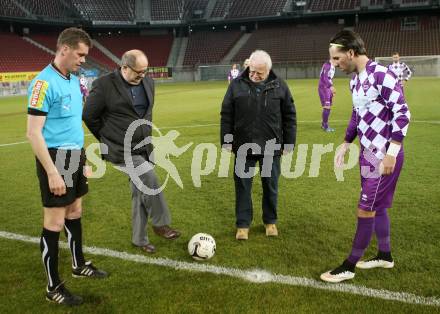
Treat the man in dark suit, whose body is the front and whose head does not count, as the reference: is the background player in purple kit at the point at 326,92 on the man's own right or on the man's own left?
on the man's own left

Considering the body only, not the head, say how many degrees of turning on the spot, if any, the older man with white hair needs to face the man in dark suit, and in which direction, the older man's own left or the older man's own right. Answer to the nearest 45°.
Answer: approximately 90° to the older man's own right

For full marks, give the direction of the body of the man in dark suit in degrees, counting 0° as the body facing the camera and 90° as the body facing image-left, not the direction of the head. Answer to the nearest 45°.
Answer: approximately 315°

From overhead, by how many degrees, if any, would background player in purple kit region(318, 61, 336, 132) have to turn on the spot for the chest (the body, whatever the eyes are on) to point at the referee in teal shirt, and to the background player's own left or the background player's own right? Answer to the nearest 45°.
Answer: approximately 90° to the background player's own right

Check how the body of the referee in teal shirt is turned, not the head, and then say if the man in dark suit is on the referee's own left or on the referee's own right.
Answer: on the referee's own left

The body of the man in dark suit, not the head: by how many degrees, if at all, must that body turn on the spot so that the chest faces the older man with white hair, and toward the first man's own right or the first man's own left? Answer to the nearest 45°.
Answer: approximately 45° to the first man's own left

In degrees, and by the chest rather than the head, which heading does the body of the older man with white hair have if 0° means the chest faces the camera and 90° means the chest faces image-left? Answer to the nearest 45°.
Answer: approximately 0°

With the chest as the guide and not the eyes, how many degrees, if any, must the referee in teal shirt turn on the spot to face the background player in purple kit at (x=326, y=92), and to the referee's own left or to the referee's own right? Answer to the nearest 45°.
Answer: approximately 90° to the referee's own left
